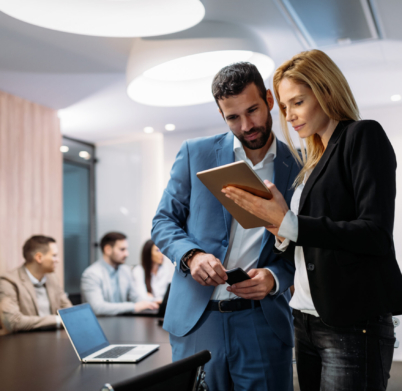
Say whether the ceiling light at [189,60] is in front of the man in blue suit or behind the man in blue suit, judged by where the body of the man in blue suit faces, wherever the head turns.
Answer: behind

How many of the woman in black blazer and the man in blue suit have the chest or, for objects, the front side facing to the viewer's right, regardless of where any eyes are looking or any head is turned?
0

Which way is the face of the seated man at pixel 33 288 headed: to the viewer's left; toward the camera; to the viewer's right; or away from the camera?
to the viewer's right

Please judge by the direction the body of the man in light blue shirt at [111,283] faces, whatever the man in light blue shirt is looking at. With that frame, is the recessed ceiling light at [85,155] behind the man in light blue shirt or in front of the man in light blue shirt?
behind

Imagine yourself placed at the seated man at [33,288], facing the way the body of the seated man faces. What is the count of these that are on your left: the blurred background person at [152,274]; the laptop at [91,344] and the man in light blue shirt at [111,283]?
2

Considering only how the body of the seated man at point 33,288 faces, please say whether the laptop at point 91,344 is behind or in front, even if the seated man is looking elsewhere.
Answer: in front

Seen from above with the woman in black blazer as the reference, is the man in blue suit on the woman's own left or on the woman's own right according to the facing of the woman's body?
on the woman's own right

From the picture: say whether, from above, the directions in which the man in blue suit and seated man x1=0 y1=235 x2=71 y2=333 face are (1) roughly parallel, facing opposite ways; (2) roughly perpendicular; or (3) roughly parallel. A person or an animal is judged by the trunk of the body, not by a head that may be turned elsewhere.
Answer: roughly perpendicular

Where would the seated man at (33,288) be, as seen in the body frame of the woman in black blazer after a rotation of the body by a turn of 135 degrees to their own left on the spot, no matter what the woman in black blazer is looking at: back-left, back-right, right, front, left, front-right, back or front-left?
back-left
